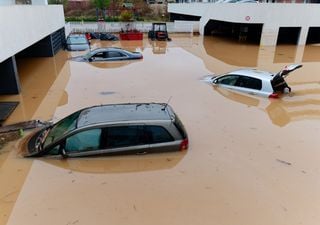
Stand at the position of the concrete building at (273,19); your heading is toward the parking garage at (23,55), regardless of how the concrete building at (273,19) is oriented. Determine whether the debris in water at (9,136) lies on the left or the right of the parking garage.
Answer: left

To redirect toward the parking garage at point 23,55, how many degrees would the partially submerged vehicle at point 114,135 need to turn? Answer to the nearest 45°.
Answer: approximately 90° to its right

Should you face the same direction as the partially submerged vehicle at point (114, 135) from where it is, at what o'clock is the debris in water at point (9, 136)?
The debris in water is roughly at 1 o'clock from the partially submerged vehicle.

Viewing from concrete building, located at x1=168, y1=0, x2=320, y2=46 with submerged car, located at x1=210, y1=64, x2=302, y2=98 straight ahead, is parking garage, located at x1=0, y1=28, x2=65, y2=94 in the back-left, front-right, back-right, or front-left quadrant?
front-right

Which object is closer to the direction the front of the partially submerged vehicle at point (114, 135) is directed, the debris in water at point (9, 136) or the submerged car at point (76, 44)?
the debris in water

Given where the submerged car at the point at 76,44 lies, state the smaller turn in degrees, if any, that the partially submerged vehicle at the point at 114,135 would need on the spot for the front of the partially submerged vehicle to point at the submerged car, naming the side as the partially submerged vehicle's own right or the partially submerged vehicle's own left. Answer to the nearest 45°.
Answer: approximately 90° to the partially submerged vehicle's own right

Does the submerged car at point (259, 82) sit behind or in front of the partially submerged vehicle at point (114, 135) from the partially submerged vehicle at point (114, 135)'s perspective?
behind

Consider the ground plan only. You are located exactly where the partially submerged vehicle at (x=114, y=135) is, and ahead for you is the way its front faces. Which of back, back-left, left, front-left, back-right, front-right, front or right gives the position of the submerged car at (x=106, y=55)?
right

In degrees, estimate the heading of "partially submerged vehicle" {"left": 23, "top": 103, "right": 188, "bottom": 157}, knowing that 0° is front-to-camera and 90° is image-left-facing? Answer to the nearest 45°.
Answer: approximately 90°

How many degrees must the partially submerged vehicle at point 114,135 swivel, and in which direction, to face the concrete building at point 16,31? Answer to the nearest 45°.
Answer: approximately 45° to its right

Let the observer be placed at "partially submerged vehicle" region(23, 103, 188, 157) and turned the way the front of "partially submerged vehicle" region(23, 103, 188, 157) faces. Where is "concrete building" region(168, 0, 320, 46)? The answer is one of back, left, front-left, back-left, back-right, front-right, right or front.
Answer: back-right
